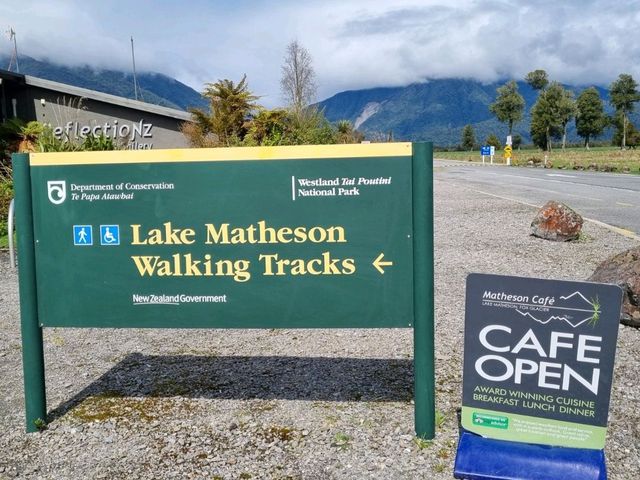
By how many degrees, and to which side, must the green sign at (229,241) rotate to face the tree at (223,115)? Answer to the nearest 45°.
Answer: approximately 180°

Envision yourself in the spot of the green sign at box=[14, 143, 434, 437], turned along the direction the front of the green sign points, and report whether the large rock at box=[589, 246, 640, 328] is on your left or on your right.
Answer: on your left

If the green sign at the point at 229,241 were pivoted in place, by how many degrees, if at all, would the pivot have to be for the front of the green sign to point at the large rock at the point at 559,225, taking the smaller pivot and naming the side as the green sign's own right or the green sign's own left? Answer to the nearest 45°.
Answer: approximately 135° to the green sign's own left

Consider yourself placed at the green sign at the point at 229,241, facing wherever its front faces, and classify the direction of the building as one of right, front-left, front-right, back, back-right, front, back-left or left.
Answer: back

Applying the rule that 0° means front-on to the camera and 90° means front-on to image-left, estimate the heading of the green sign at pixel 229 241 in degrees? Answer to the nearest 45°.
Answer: approximately 0°

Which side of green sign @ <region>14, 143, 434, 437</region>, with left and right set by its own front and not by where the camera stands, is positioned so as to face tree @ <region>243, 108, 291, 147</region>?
back
